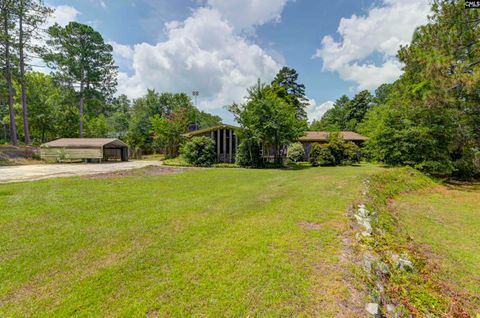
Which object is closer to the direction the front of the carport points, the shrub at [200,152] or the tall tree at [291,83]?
the shrub

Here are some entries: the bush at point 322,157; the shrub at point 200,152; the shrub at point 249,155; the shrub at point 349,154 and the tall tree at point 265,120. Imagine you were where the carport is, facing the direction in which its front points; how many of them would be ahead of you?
5

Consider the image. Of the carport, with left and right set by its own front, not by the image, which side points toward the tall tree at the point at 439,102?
front

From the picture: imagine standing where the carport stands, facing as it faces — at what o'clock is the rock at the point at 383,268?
The rock is roughly at 1 o'clock from the carport.

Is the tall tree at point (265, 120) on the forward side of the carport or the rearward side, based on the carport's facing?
on the forward side

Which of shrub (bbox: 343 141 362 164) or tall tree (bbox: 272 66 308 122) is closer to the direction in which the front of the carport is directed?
the shrub

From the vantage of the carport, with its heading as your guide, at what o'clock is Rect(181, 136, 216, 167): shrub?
The shrub is roughly at 12 o'clock from the carport.

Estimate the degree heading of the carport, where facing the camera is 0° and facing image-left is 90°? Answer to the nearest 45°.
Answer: approximately 315°

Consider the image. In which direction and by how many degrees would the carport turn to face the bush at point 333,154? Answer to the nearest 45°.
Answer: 0° — it already faces it

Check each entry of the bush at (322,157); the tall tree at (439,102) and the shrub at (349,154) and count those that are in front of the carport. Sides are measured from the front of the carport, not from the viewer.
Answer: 3

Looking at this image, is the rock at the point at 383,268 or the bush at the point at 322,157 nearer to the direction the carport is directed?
the bush

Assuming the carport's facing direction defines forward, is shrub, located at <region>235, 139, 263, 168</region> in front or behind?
in front

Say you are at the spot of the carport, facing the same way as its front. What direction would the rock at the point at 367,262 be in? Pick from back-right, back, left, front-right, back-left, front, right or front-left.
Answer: front-right
